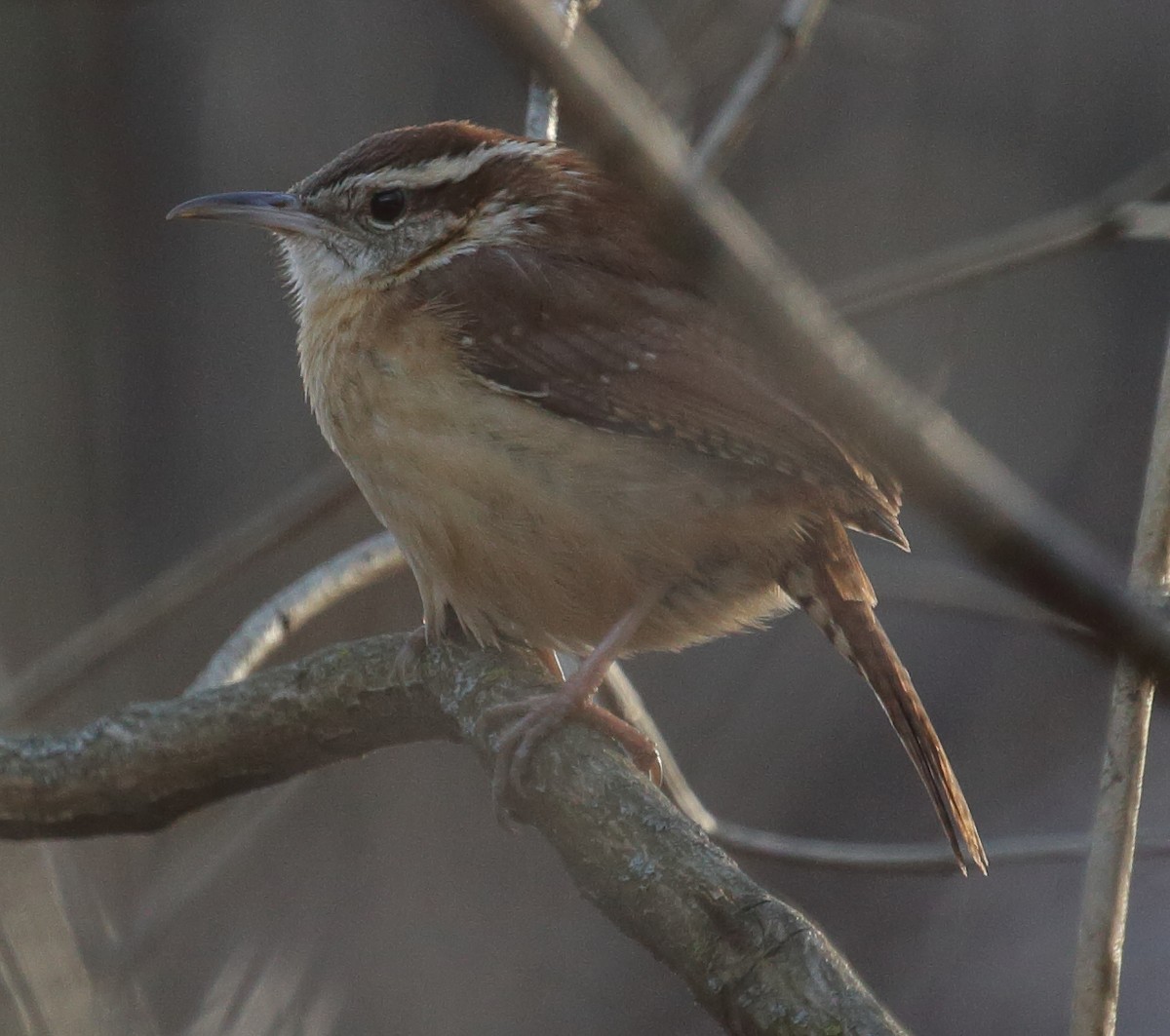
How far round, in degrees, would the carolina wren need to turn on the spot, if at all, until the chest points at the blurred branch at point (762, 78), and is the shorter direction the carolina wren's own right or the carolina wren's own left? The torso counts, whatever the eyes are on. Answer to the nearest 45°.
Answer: approximately 135° to the carolina wren's own right

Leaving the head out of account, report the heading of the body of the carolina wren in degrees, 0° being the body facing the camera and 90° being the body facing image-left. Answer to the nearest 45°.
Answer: approximately 90°

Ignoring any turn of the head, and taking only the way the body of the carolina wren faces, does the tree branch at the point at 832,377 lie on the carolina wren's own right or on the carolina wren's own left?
on the carolina wren's own left

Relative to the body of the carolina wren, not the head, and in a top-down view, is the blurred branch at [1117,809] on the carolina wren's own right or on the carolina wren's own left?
on the carolina wren's own left
